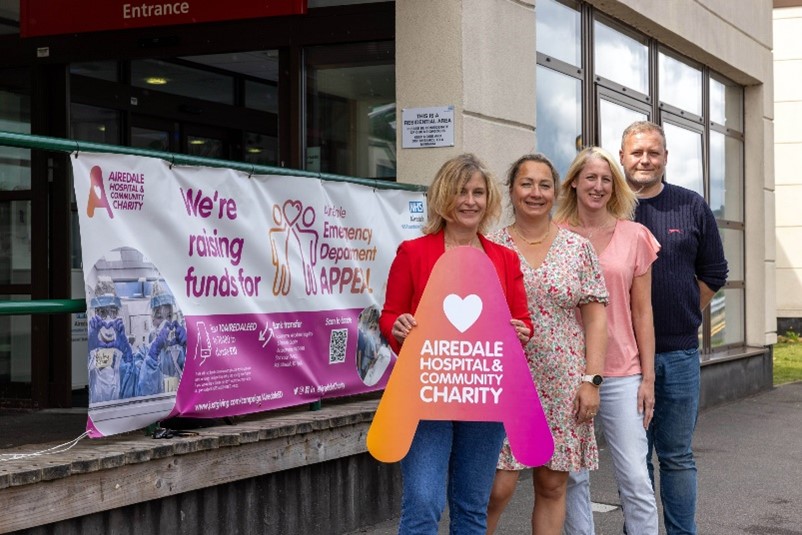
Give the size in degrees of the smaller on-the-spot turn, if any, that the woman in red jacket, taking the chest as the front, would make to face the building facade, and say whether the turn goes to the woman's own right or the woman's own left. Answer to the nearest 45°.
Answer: approximately 180°

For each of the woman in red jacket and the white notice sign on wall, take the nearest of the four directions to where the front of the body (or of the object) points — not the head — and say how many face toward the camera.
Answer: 2

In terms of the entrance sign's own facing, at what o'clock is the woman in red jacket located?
The woman in red jacket is roughly at 10 o'clock from the entrance sign.

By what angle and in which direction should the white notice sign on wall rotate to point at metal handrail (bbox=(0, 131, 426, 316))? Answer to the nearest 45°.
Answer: approximately 45° to its right

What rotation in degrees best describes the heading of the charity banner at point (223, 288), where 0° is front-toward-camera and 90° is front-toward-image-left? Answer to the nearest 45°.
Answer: approximately 315°

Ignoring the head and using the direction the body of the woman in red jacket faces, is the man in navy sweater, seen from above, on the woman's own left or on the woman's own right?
on the woman's own left

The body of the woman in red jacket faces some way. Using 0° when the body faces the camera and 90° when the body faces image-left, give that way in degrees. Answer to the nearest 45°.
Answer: approximately 0°

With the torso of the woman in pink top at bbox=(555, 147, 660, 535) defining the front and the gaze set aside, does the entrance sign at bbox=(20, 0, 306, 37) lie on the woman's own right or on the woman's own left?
on the woman's own right

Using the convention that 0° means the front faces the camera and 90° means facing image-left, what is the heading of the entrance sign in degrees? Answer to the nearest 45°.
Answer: approximately 45°

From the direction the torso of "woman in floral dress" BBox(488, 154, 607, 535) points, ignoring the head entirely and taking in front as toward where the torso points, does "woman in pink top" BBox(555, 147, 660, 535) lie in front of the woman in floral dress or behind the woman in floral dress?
behind
